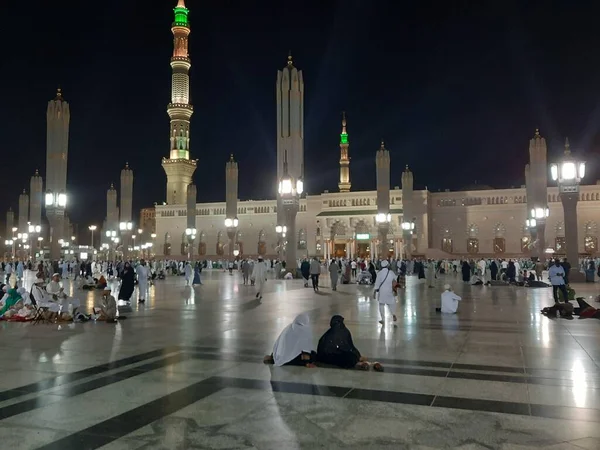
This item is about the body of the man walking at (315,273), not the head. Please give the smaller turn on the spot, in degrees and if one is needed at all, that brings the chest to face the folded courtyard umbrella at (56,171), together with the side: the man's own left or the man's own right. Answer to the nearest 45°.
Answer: approximately 45° to the man's own left

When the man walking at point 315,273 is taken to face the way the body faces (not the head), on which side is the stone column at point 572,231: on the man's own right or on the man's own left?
on the man's own right

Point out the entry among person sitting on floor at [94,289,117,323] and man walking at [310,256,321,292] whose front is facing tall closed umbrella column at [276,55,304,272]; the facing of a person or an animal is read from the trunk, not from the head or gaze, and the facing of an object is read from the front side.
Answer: the man walking

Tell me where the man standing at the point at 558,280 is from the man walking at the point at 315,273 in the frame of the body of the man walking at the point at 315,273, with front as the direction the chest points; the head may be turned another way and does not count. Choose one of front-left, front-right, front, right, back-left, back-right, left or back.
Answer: back-right

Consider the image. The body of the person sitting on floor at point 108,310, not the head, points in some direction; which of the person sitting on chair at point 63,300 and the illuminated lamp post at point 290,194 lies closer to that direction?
the person sitting on chair

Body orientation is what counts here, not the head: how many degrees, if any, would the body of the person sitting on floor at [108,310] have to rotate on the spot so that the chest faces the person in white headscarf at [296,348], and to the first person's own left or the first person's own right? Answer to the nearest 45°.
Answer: approximately 90° to the first person's own left

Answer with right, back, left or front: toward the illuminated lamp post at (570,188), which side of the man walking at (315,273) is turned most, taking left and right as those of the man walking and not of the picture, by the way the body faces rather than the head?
right

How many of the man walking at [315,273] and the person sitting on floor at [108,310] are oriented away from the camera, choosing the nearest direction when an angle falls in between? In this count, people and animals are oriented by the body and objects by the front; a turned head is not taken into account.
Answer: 1

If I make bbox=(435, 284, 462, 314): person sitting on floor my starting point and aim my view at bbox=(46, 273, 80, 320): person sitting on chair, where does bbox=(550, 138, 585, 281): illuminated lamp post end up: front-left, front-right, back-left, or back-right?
back-right
